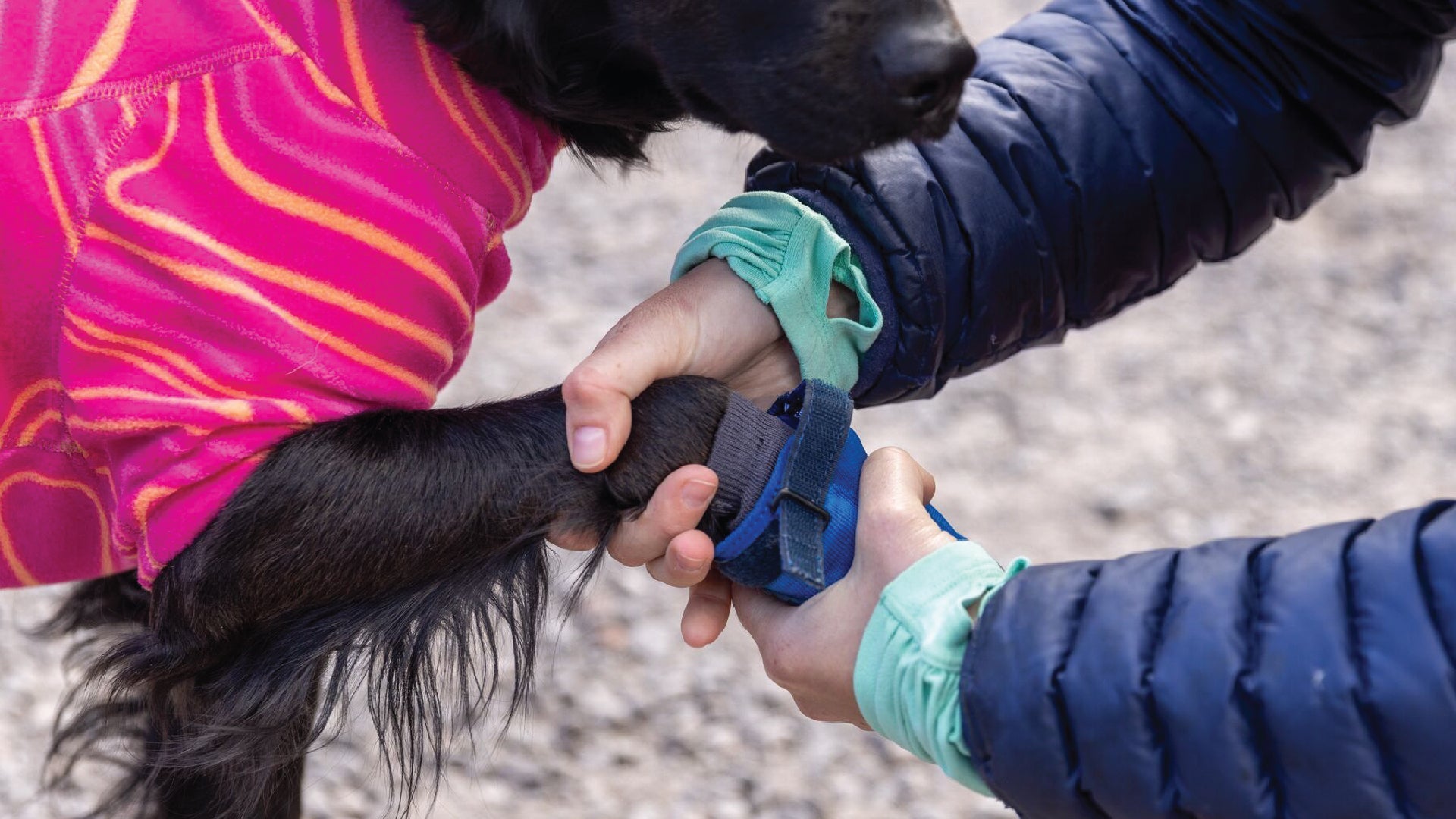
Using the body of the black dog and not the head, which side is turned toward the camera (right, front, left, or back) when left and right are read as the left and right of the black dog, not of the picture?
right
